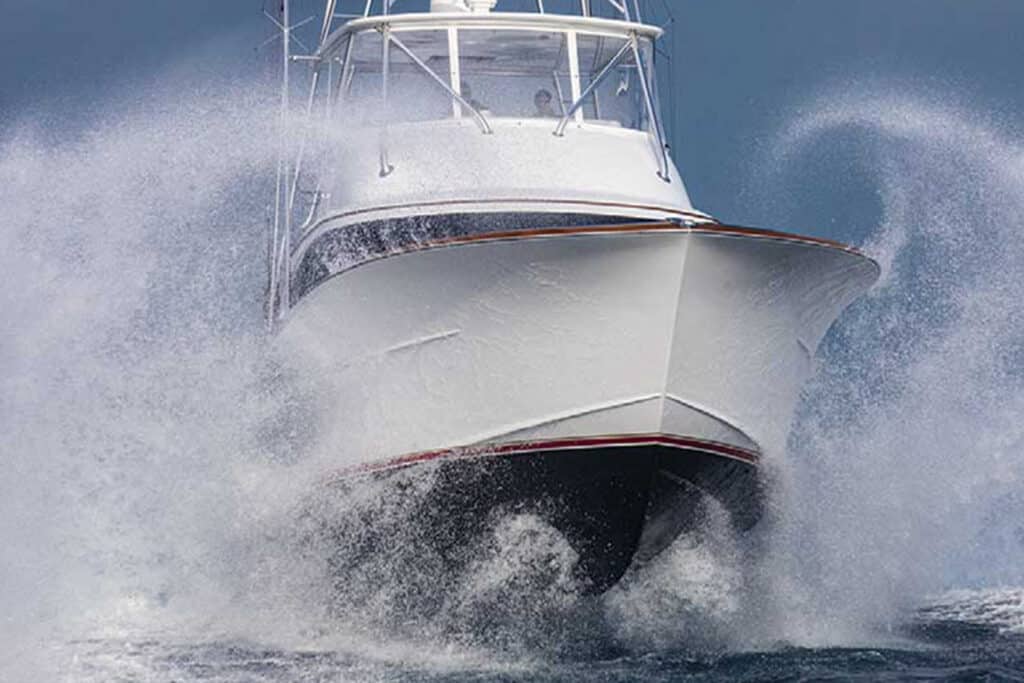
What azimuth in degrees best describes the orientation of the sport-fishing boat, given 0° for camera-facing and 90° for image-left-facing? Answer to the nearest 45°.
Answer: approximately 0°
